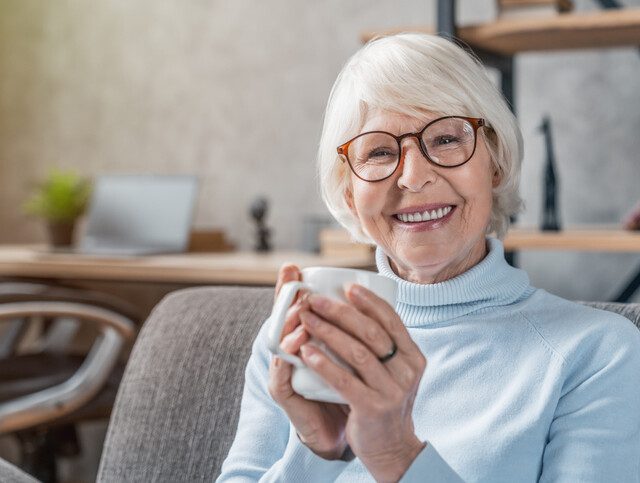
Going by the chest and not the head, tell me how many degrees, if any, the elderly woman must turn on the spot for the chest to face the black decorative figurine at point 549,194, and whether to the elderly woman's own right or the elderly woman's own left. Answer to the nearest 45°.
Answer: approximately 135° to the elderly woman's own right

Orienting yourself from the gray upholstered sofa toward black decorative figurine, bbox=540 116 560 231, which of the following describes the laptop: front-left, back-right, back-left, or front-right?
front-left

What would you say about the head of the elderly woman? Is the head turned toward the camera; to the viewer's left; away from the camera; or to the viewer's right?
toward the camera

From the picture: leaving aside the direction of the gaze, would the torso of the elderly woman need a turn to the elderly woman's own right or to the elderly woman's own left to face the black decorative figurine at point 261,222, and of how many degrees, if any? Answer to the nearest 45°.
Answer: approximately 135° to the elderly woman's own right

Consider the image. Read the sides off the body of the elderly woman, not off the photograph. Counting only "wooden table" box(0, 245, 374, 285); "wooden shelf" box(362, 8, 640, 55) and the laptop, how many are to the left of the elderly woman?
0

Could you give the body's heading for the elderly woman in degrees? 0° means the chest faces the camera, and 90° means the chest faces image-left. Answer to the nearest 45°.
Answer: approximately 45°

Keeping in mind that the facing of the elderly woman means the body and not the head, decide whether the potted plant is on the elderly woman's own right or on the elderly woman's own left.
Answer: on the elderly woman's own right

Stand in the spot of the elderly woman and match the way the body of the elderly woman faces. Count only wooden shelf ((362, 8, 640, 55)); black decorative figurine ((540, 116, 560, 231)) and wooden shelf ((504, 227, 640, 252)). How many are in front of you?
0
